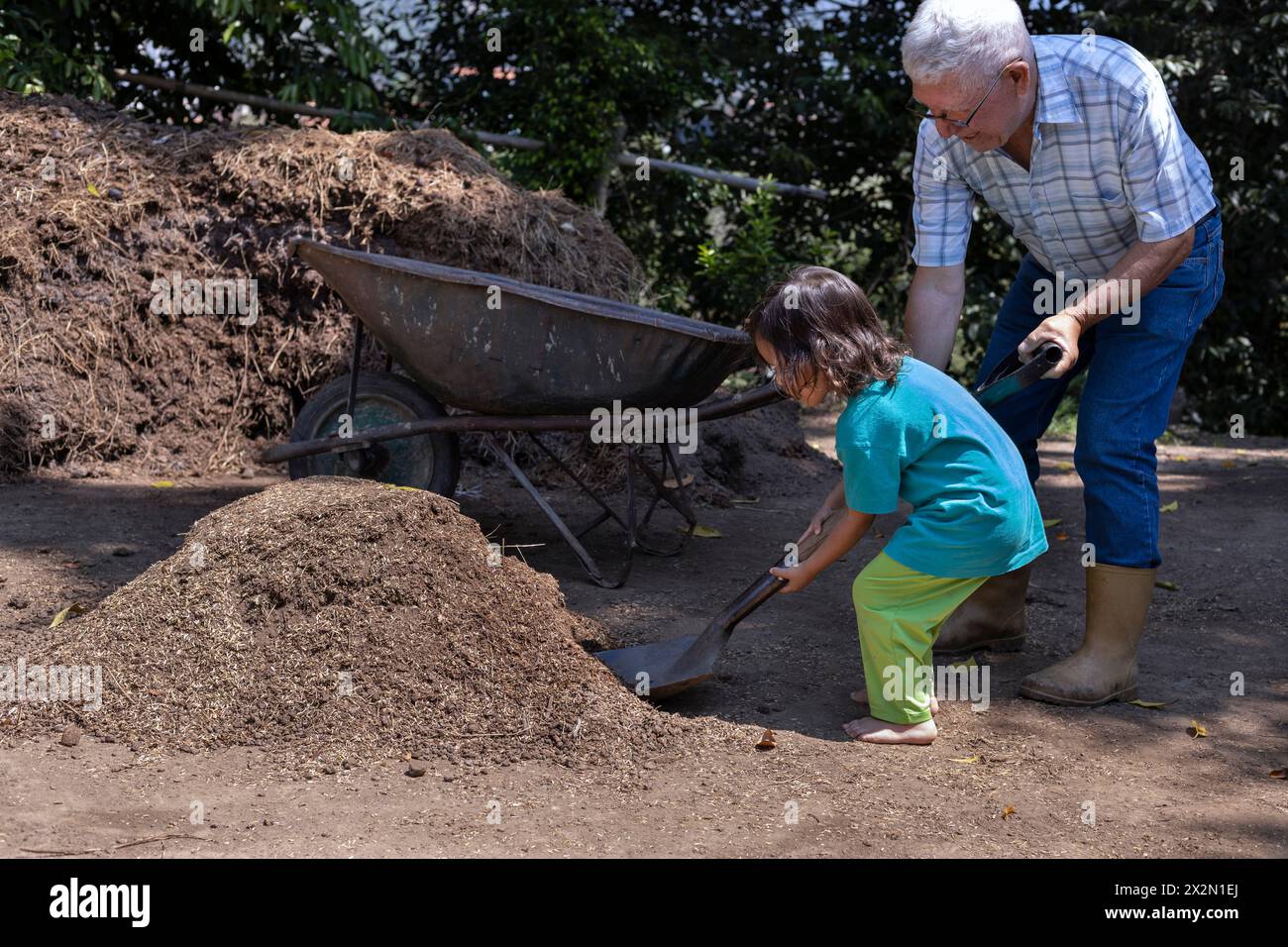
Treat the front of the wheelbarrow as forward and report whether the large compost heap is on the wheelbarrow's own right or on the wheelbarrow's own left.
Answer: on the wheelbarrow's own right

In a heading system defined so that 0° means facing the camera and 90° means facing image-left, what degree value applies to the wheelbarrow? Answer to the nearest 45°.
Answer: approximately 90°

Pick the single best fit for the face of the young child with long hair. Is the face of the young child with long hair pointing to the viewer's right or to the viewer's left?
to the viewer's left

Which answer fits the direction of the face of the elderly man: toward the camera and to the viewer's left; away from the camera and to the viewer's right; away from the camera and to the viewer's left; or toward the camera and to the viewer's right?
toward the camera and to the viewer's left

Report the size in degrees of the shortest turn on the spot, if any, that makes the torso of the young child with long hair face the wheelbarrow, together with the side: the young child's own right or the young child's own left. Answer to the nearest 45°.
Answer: approximately 45° to the young child's own right

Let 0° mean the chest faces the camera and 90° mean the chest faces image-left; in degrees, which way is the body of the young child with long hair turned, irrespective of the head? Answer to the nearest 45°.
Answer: approximately 90°

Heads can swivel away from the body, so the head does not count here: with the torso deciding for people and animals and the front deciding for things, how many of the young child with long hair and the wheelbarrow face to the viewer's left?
2

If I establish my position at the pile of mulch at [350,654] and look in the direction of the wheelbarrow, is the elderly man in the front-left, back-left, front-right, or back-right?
front-right
